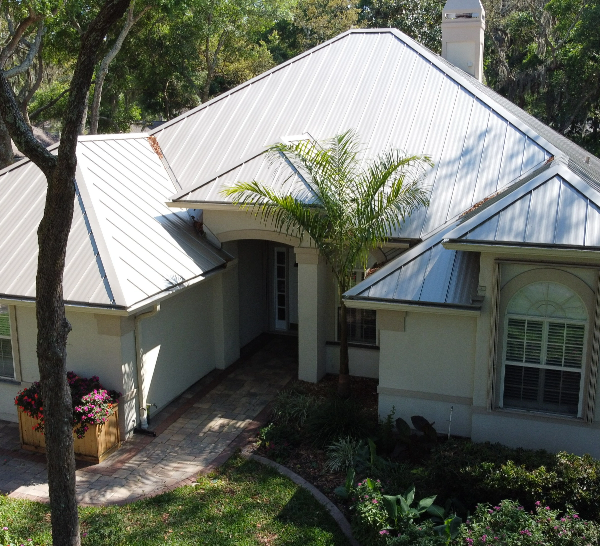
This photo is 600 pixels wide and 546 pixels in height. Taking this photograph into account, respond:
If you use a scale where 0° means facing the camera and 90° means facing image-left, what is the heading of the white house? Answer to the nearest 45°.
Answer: approximately 0°

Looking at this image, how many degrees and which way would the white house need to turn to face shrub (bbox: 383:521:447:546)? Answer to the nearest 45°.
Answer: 0° — it already faces it

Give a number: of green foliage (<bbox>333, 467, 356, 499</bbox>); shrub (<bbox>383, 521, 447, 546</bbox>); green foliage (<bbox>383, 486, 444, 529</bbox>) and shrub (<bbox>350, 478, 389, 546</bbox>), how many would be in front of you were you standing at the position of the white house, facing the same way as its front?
4

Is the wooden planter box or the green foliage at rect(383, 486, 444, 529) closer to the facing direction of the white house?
the green foliage

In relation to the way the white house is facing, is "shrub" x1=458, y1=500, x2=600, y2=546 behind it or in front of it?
in front

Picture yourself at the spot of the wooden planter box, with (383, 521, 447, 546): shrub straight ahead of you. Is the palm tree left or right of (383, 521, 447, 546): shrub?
left

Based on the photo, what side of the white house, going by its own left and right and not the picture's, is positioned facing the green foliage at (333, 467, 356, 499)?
front

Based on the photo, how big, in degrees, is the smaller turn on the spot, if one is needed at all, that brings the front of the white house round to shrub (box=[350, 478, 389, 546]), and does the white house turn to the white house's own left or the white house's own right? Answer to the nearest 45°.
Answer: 0° — it already faces it

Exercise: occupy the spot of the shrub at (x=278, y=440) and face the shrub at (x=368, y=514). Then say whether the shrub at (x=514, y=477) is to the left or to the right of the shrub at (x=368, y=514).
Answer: left

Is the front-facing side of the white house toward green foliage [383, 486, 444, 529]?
yes
